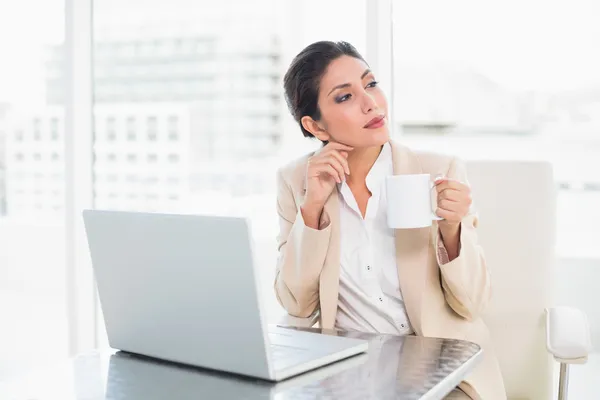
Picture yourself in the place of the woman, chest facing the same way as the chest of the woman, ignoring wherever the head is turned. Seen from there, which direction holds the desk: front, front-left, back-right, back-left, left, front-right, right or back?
front

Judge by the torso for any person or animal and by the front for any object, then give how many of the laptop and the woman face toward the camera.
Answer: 1

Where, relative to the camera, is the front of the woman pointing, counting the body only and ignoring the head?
toward the camera

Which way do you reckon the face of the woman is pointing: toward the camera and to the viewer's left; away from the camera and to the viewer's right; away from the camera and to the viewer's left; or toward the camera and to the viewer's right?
toward the camera and to the viewer's right

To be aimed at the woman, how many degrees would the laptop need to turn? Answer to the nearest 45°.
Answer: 0° — it already faces them

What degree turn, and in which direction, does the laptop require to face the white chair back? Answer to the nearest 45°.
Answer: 0° — it already faces it

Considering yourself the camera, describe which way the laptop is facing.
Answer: facing away from the viewer and to the right of the viewer

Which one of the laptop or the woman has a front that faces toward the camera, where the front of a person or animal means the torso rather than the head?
the woman

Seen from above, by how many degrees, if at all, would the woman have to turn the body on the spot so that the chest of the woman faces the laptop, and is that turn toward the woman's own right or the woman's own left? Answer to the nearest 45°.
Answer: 0° — they already face it
